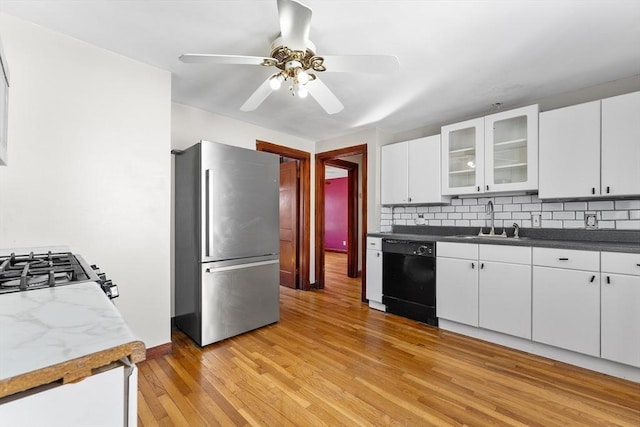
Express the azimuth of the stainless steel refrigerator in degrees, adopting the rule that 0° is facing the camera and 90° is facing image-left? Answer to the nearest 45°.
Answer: approximately 315°

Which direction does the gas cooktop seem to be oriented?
to the viewer's right

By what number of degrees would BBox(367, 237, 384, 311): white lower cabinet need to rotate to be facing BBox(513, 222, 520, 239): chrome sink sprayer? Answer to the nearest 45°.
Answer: approximately 135° to its left

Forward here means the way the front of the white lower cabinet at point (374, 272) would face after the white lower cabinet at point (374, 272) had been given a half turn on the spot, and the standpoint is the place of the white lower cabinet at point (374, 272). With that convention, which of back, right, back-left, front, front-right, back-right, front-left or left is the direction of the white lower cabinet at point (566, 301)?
right

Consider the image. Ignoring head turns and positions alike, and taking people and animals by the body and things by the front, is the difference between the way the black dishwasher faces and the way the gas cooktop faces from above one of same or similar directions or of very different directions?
very different directions

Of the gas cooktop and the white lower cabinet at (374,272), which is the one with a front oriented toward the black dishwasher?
the gas cooktop

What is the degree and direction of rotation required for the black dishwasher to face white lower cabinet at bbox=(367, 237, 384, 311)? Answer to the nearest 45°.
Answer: approximately 90° to its right

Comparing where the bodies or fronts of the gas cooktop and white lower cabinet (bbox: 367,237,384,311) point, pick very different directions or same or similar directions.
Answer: very different directions

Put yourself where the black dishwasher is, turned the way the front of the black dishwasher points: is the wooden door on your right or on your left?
on your right

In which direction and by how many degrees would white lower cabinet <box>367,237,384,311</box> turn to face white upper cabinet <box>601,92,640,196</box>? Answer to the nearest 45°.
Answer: approximately 90° to its left

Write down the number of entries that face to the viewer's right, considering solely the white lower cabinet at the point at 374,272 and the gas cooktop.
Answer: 1

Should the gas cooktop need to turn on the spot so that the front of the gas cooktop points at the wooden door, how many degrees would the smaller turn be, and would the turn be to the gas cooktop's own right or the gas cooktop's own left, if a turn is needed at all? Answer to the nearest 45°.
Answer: approximately 45° to the gas cooktop's own left
